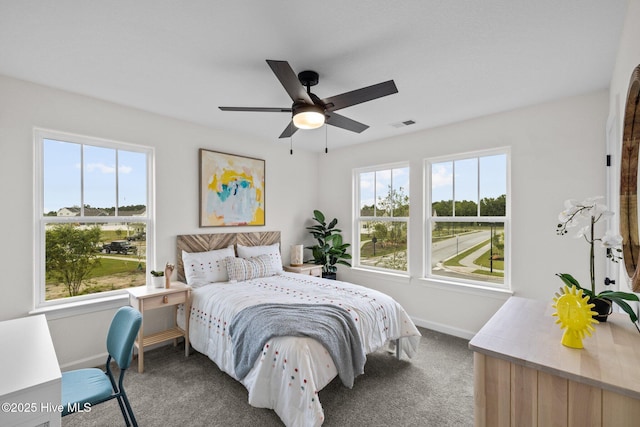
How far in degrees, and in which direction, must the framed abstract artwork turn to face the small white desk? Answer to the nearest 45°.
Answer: approximately 45° to its right

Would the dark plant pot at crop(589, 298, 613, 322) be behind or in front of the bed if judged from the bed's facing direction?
in front

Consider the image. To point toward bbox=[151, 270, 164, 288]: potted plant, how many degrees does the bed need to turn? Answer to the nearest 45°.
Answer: approximately 180°

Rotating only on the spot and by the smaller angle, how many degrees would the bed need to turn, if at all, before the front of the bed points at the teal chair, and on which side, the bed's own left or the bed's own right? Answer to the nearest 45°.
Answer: approximately 90° to the bed's own right

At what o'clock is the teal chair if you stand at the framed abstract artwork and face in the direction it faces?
The teal chair is roughly at 2 o'clock from the framed abstract artwork.

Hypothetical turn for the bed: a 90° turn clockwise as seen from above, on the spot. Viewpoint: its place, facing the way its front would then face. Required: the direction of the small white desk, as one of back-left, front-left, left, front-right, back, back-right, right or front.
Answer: front

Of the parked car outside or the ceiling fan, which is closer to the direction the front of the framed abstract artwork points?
the ceiling fan

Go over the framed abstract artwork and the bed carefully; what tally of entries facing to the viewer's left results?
0

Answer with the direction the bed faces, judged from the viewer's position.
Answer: facing the viewer and to the right of the viewer

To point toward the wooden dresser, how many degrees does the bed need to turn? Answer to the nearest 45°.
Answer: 0° — it already faces it

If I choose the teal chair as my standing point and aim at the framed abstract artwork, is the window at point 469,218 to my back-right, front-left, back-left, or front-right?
front-right

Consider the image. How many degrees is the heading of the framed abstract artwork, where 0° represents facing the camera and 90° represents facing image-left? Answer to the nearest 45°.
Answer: approximately 315°

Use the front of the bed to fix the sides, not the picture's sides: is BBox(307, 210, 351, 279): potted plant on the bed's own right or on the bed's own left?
on the bed's own left

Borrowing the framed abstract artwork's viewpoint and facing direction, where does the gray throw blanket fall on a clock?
The gray throw blanket is roughly at 1 o'clock from the framed abstract artwork.

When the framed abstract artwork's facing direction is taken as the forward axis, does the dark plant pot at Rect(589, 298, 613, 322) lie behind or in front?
in front
